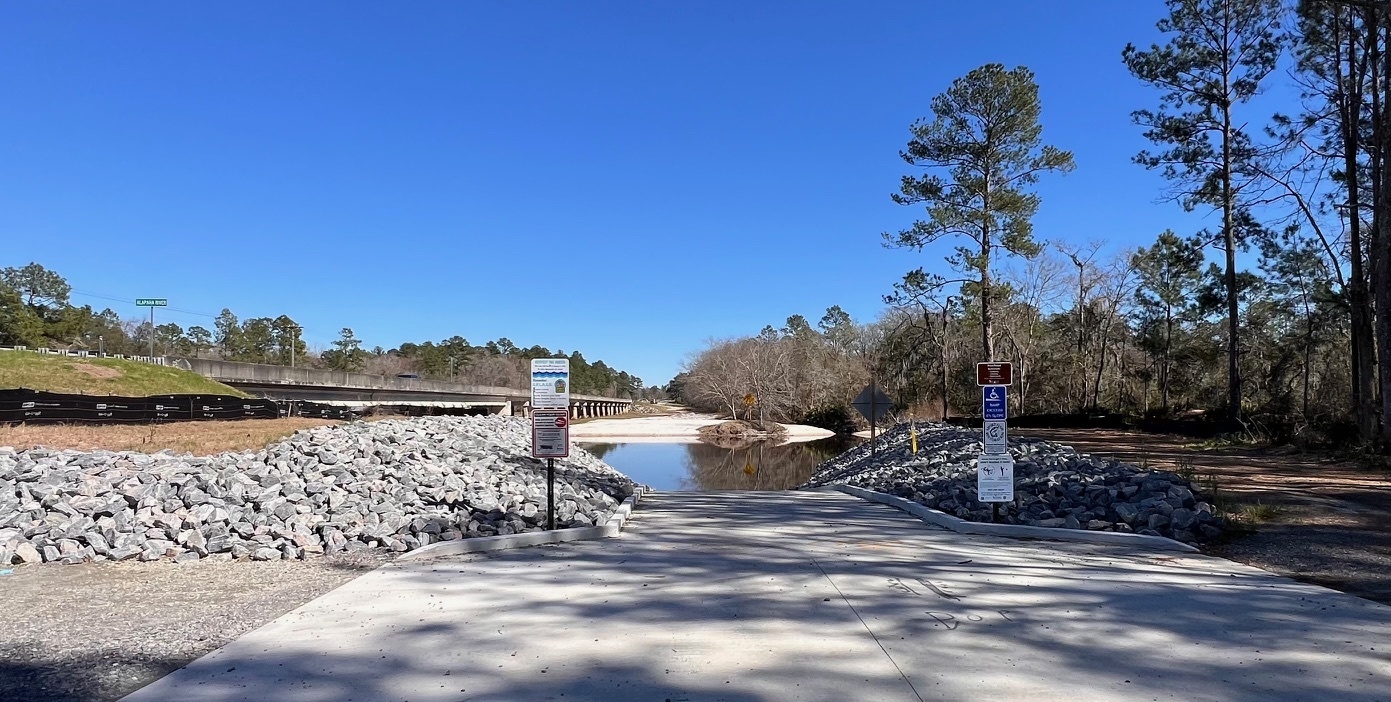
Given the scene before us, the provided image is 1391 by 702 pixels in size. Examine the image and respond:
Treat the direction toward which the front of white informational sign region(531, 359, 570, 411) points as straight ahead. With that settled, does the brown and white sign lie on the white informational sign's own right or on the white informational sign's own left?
on the white informational sign's own left

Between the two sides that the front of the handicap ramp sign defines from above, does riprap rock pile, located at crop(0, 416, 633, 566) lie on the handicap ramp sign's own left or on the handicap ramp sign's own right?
on the handicap ramp sign's own right

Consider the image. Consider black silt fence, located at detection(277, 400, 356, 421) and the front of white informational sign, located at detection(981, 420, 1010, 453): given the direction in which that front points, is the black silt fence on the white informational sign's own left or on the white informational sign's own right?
on the white informational sign's own right

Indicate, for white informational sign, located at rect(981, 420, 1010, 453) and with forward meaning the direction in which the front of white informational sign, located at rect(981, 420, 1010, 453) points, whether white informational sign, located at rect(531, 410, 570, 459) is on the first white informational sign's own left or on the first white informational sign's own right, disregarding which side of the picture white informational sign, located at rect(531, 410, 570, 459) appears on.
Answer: on the first white informational sign's own right

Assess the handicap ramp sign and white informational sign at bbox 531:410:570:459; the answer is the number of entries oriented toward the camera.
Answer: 2

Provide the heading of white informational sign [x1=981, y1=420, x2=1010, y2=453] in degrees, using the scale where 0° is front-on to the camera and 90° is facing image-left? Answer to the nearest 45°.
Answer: approximately 0°
